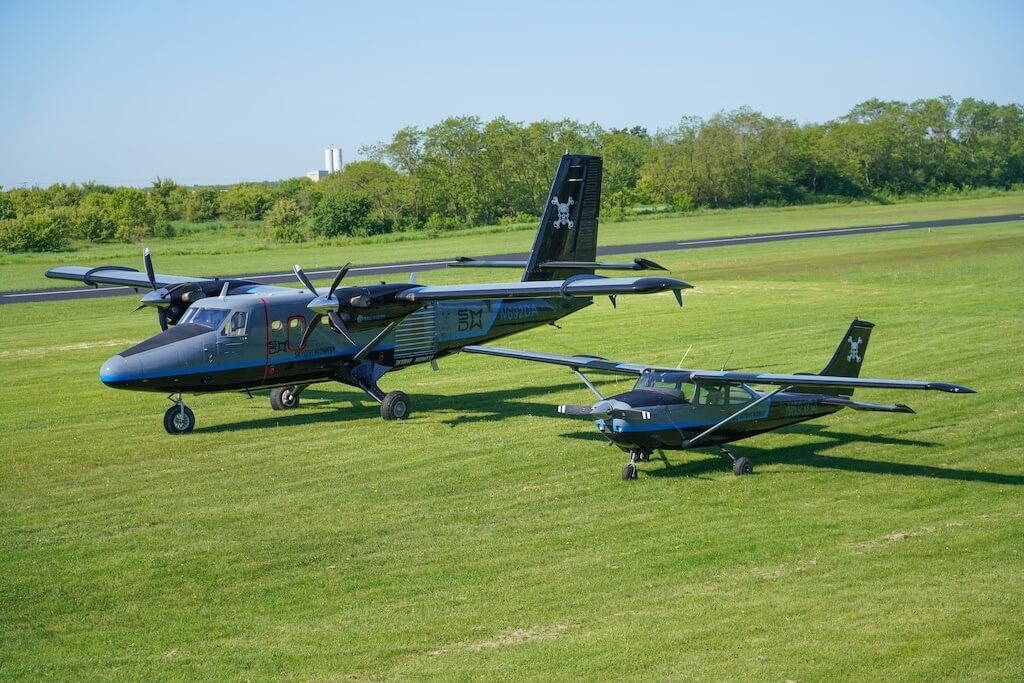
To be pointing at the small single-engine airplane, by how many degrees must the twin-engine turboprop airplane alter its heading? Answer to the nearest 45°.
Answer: approximately 90° to its left

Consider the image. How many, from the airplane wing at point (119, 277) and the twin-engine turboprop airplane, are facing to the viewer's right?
0

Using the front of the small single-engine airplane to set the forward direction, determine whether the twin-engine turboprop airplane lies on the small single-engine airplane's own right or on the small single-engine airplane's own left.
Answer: on the small single-engine airplane's own right

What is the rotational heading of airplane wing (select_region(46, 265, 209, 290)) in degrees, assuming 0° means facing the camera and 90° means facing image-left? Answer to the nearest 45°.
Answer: approximately 45°

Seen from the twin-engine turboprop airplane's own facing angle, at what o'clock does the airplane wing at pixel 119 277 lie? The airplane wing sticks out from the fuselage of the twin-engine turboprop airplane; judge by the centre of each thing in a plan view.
The airplane wing is roughly at 3 o'clock from the twin-engine turboprop airplane.

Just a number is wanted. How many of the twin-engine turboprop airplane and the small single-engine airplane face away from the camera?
0

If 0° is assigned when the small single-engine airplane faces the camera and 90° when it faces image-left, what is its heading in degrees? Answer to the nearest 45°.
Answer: approximately 45°

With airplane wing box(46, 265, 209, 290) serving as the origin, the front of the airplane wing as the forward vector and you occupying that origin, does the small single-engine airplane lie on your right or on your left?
on your left

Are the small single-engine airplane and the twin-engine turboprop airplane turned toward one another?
no

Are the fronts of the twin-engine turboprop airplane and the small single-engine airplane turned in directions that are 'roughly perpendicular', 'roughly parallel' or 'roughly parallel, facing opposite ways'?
roughly parallel

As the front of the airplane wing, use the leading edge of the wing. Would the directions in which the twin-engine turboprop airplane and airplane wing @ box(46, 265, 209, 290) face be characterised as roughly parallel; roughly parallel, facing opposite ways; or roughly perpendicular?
roughly parallel

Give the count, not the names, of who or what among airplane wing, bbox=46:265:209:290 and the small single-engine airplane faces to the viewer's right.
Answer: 0

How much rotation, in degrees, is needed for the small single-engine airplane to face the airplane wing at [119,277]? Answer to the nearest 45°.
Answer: approximately 90° to its right

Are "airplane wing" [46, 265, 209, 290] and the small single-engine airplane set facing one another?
no

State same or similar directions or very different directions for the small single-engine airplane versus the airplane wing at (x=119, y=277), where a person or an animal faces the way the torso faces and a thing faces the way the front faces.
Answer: same or similar directions
